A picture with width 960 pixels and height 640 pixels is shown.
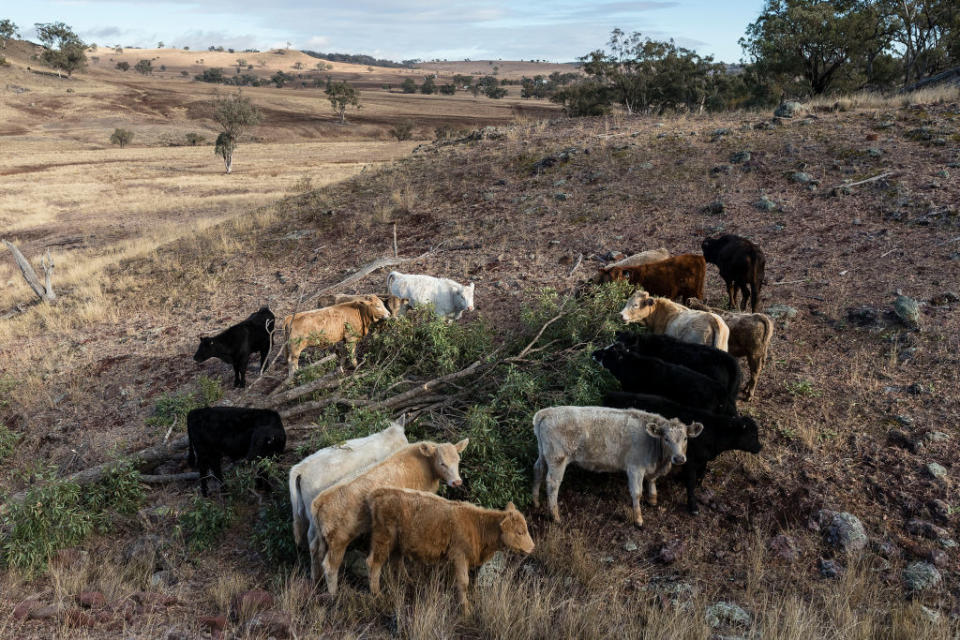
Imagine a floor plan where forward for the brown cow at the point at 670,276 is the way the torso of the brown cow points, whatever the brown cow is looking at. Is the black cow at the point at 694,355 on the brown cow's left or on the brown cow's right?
on the brown cow's left

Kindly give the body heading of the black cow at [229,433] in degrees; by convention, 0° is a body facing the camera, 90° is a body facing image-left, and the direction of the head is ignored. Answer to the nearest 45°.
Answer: approximately 270°

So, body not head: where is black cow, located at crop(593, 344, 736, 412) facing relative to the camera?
to the viewer's left

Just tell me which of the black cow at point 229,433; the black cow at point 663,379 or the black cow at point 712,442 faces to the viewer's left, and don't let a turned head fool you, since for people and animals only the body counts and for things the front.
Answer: the black cow at point 663,379

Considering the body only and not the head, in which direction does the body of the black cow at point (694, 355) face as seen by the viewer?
to the viewer's left

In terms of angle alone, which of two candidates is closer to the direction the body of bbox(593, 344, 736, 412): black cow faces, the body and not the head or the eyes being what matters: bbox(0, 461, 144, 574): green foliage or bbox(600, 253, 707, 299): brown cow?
the green foliage

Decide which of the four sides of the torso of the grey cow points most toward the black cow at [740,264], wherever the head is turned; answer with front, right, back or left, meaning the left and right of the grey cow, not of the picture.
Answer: left

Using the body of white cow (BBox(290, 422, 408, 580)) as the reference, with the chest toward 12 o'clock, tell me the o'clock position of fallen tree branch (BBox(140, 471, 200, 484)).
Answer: The fallen tree branch is roughly at 9 o'clock from the white cow.

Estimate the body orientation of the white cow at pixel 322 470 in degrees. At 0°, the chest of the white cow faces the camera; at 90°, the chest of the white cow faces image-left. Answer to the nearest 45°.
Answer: approximately 225°

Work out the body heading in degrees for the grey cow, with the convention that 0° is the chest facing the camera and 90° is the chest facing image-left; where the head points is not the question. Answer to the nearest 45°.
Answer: approximately 270°

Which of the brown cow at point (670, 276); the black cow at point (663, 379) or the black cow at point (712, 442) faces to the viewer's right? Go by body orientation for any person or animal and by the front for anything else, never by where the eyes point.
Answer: the black cow at point (712, 442)

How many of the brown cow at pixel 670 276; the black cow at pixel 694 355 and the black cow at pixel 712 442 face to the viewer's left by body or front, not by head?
2

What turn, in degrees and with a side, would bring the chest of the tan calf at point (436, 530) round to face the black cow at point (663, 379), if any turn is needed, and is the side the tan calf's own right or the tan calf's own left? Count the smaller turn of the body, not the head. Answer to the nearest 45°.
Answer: approximately 45° to the tan calf's own left

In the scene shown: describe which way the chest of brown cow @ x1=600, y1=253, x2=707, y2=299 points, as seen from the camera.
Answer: to the viewer's left

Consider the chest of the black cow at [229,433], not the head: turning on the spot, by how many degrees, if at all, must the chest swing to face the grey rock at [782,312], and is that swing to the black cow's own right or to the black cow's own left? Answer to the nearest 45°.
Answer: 0° — it already faces it

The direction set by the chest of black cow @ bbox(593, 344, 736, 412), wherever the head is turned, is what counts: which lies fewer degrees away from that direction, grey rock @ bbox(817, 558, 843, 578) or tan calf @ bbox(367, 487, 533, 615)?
the tan calf

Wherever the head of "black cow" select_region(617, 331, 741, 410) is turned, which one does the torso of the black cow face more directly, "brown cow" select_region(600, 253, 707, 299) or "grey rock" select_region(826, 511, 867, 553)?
the brown cow

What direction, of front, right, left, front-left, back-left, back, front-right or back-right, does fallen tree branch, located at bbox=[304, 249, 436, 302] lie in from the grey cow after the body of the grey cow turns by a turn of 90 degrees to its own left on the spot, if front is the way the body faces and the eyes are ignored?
front-left
